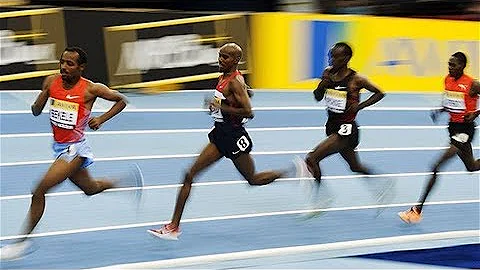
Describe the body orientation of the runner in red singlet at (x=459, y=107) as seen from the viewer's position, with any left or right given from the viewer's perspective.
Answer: facing the viewer and to the left of the viewer

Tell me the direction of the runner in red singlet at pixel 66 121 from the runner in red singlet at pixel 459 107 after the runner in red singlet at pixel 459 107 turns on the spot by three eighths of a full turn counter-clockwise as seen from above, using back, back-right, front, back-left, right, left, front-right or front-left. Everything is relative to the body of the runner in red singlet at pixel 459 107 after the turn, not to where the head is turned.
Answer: back-right

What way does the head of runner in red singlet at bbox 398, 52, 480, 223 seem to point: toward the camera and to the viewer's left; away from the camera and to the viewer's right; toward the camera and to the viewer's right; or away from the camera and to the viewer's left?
toward the camera and to the viewer's left

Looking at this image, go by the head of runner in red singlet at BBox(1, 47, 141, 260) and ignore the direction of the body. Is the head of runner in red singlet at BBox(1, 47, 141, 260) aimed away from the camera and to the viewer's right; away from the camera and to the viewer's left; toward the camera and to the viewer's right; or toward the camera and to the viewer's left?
toward the camera and to the viewer's left
